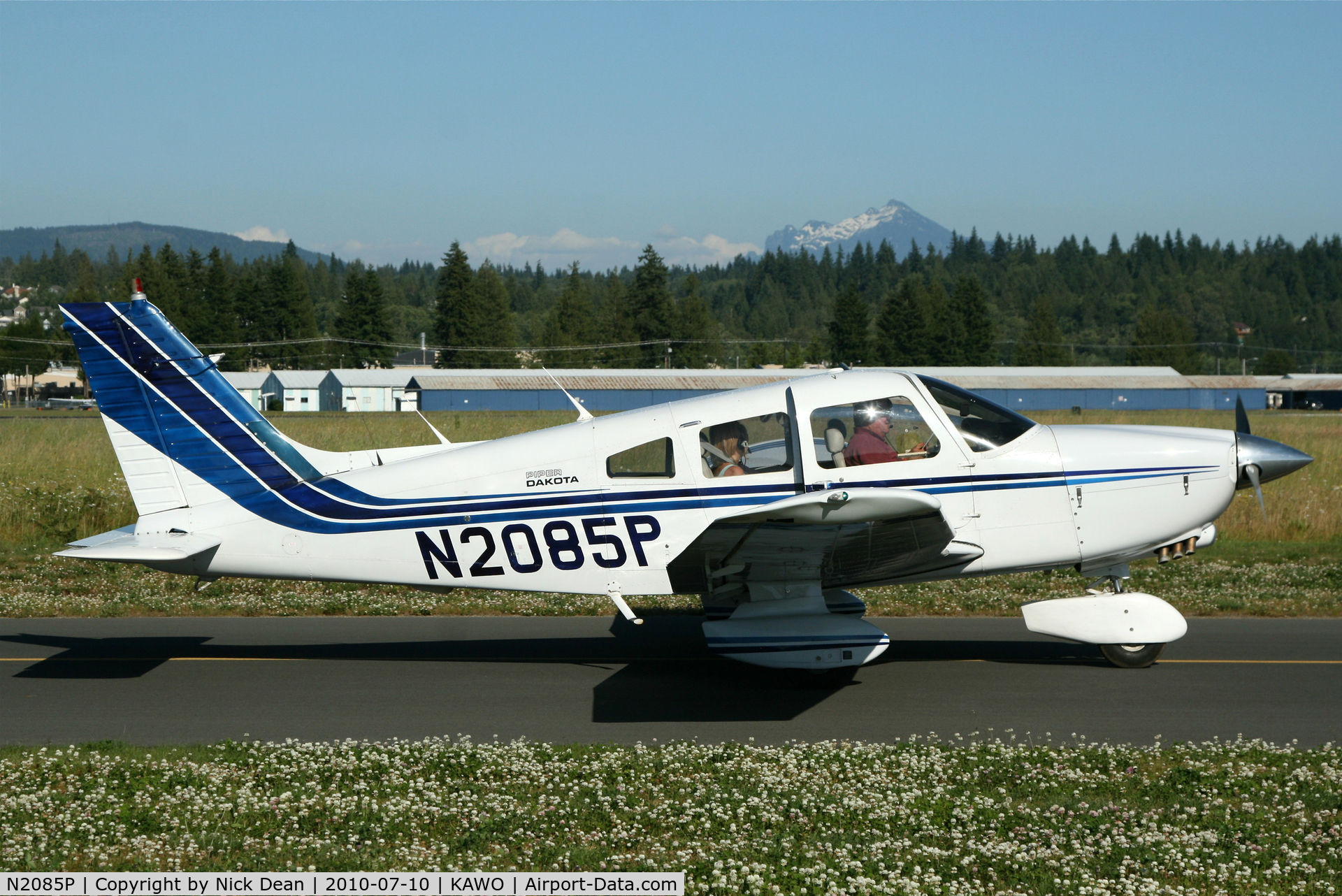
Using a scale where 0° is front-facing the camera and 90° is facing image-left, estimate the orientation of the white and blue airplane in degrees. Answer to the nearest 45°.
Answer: approximately 270°
